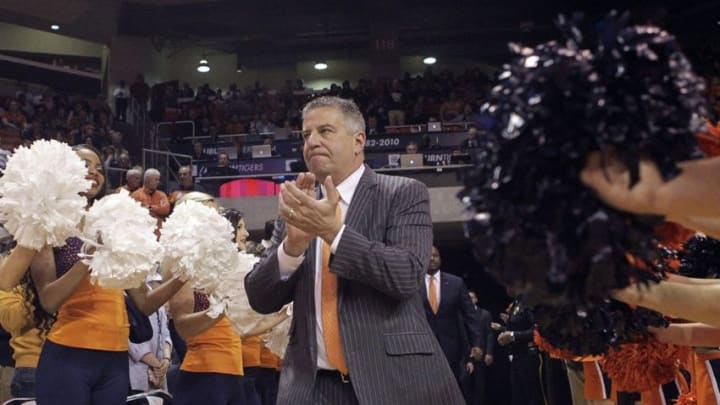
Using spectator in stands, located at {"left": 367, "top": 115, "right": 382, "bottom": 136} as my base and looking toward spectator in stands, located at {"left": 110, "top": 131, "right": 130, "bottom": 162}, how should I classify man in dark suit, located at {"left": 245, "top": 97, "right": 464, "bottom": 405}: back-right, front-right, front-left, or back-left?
front-left

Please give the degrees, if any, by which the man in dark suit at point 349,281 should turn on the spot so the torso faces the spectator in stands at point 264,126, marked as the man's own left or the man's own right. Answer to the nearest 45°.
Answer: approximately 135° to the man's own right

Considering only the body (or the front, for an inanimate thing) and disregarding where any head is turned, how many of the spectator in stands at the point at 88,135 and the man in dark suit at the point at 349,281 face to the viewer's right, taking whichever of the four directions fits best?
0

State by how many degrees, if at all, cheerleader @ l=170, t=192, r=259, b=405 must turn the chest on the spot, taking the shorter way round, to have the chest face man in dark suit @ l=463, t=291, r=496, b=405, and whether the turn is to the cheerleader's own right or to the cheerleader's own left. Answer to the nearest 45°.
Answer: approximately 90° to the cheerleader's own left

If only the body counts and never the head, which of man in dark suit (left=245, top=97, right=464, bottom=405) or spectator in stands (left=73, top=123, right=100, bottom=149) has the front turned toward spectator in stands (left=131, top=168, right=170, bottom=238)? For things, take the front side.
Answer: spectator in stands (left=73, top=123, right=100, bottom=149)

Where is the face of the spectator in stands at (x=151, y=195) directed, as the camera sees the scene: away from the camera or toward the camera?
toward the camera

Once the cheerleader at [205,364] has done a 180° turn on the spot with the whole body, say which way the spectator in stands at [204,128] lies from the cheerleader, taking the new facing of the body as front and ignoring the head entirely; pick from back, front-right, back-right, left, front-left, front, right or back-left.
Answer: front-right

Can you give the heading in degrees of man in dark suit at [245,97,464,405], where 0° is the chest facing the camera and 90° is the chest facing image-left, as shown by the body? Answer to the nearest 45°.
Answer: approximately 45°

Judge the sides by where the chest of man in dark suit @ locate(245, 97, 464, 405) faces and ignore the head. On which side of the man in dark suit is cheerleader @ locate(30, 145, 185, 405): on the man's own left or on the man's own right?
on the man's own right

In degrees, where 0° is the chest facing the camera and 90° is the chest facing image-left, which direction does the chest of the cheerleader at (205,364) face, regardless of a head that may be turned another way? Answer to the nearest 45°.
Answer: approximately 315°

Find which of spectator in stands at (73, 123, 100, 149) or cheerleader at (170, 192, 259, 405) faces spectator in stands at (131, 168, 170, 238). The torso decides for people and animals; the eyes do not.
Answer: spectator in stands at (73, 123, 100, 149)

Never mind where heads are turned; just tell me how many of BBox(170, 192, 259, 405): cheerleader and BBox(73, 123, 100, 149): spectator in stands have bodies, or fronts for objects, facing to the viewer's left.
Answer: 0

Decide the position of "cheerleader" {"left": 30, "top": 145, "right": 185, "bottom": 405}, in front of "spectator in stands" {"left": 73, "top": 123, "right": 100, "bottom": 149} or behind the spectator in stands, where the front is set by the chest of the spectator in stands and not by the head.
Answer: in front

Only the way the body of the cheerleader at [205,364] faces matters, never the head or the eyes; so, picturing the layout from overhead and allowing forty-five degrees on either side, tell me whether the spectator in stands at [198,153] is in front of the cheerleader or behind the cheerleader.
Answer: behind

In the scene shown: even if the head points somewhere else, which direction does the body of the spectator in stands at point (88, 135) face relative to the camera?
toward the camera

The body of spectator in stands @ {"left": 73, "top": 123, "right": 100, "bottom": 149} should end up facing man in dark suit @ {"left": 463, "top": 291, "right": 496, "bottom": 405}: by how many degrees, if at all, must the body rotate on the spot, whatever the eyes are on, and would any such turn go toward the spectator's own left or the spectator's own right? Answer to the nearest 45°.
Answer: approximately 45° to the spectator's own left
